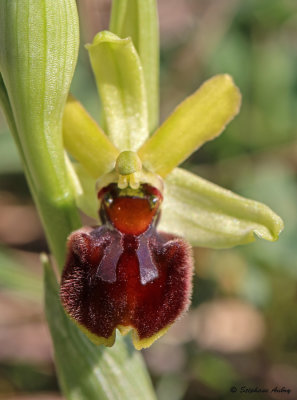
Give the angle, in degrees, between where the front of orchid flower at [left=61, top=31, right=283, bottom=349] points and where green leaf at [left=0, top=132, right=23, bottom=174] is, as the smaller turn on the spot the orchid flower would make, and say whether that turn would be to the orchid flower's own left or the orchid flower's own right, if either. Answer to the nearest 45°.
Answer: approximately 135° to the orchid flower's own right

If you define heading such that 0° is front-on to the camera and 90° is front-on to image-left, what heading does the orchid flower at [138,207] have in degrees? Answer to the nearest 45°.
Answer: approximately 0°
